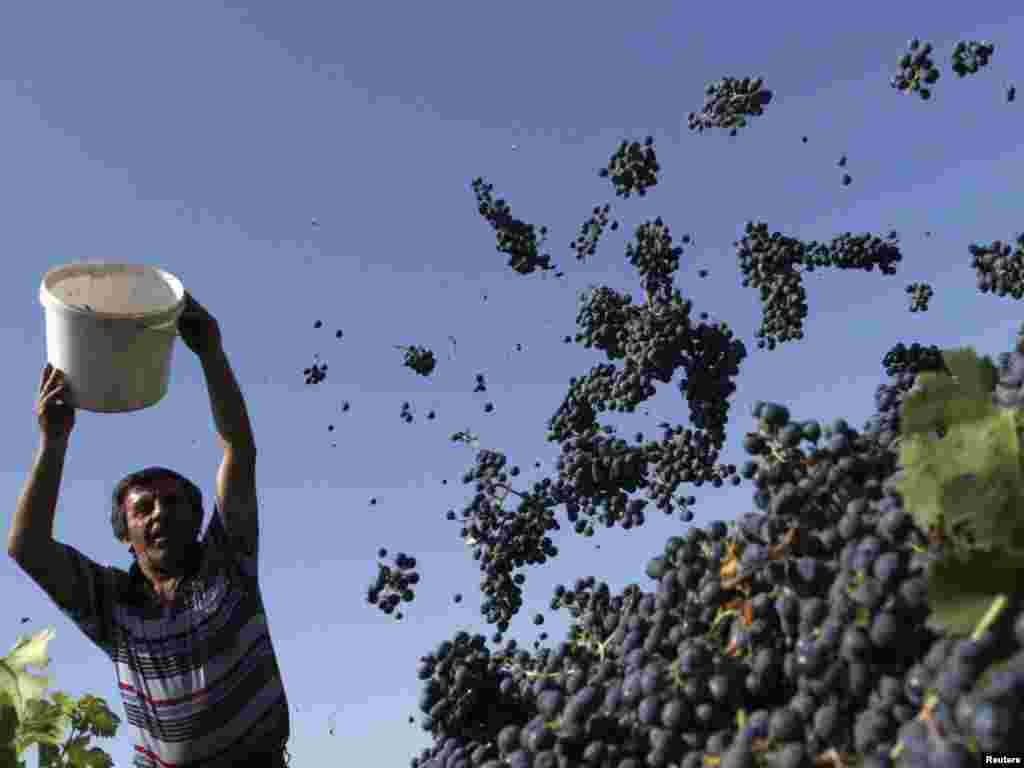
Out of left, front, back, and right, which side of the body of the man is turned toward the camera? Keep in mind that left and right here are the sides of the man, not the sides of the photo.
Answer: front

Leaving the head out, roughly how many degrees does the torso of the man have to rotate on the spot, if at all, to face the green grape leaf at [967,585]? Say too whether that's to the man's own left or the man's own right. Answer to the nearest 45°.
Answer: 0° — they already face it

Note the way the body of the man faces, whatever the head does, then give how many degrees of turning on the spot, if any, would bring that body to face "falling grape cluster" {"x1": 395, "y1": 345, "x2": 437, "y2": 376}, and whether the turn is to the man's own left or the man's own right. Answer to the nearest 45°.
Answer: approximately 135° to the man's own left

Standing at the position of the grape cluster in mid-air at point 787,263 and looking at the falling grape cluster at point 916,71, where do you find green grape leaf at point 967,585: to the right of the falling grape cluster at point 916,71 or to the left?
right

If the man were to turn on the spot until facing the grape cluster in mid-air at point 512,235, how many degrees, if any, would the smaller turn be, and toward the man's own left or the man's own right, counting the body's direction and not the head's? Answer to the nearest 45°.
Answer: approximately 135° to the man's own left

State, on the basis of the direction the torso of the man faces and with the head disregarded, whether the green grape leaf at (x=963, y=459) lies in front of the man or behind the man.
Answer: in front

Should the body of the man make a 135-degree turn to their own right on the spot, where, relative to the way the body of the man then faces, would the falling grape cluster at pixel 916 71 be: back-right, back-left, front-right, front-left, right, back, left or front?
back-right

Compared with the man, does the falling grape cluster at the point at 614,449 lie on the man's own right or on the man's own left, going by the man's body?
on the man's own left

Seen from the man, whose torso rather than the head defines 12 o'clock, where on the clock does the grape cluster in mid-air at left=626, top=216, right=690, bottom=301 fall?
The grape cluster in mid-air is roughly at 8 o'clock from the man.

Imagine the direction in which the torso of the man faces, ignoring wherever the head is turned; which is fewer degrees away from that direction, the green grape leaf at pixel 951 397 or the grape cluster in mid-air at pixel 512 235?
the green grape leaf

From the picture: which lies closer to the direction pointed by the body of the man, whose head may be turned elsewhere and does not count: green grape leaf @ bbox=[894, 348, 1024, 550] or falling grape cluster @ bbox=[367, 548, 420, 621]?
the green grape leaf

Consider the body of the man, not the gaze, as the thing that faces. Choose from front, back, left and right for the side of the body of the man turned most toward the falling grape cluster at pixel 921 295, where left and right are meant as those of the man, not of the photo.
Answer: left
